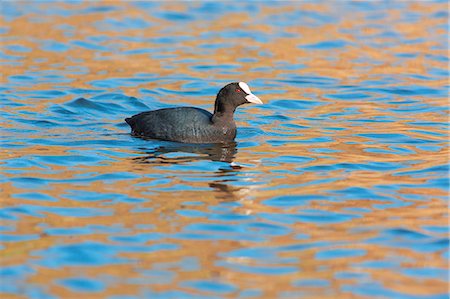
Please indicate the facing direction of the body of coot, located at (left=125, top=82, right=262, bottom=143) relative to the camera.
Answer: to the viewer's right
